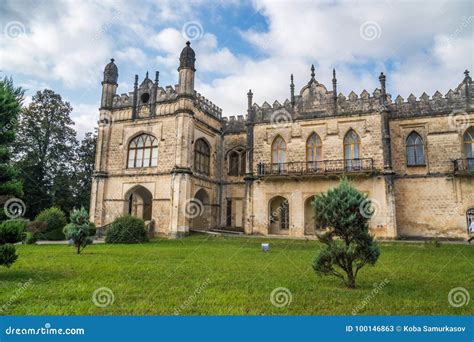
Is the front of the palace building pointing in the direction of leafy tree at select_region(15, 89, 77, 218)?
no

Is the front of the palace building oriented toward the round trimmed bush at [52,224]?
no

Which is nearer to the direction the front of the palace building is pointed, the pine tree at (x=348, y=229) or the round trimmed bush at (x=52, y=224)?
the pine tree

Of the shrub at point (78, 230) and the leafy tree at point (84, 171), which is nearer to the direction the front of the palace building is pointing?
the shrub

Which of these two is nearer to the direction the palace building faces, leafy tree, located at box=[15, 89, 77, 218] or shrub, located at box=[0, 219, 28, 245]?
the shrub

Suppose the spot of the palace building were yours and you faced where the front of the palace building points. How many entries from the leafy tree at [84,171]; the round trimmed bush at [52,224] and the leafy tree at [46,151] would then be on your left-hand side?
0

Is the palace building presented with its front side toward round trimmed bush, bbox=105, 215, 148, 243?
no

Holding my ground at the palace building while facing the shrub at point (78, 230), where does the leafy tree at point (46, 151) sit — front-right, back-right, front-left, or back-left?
front-right

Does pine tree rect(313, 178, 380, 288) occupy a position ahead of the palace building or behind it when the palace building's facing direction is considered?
ahead

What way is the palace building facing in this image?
toward the camera

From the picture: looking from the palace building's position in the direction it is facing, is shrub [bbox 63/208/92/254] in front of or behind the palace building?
in front

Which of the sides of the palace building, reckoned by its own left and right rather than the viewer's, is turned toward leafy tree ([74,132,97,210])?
right

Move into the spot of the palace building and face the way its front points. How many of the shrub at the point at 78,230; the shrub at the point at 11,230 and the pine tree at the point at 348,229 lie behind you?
0
